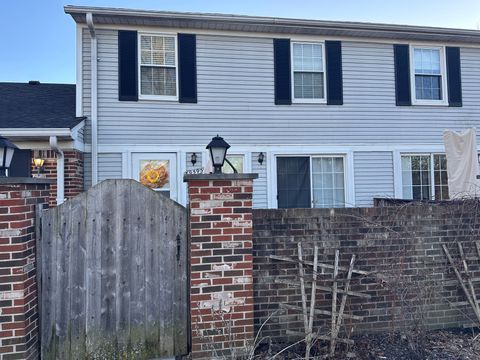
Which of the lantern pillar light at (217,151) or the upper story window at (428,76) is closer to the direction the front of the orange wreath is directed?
the lantern pillar light

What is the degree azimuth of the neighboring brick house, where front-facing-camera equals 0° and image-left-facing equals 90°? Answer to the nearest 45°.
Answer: approximately 0°

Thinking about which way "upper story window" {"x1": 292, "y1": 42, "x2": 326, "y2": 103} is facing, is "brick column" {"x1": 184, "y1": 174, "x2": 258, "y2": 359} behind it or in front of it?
in front

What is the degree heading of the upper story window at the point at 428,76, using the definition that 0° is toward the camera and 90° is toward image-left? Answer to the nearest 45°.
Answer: approximately 0°

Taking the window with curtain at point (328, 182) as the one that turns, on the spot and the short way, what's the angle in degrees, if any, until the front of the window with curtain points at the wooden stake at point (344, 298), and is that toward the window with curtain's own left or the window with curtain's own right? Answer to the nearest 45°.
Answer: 0° — it already faces it

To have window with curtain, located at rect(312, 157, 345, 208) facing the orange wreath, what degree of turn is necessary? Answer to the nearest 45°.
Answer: approximately 45° to its right

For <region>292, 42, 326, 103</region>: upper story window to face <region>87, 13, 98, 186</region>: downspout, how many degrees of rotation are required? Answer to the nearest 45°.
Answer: approximately 45° to its right

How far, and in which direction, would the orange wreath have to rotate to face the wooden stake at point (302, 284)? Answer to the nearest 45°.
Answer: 0° — it already faces it

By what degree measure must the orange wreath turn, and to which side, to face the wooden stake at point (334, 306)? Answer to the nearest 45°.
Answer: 0° — it already faces it

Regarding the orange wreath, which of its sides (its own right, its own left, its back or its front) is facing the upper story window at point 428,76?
left

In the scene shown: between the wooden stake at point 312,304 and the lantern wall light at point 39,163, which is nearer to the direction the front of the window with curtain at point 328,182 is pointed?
the wooden stake
